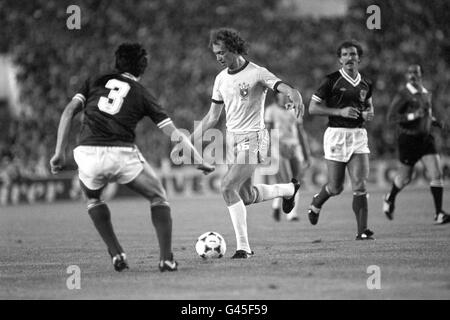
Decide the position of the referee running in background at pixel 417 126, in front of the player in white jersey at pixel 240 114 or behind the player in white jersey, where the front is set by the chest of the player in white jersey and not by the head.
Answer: behind

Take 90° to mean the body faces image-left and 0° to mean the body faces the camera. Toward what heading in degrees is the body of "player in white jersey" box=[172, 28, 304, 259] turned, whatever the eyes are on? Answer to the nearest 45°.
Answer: approximately 45°

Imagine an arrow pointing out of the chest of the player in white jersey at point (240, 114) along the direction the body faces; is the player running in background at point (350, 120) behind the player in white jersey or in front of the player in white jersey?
behind

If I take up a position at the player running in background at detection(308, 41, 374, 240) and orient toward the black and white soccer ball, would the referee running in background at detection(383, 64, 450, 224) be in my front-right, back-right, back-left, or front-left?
back-right
